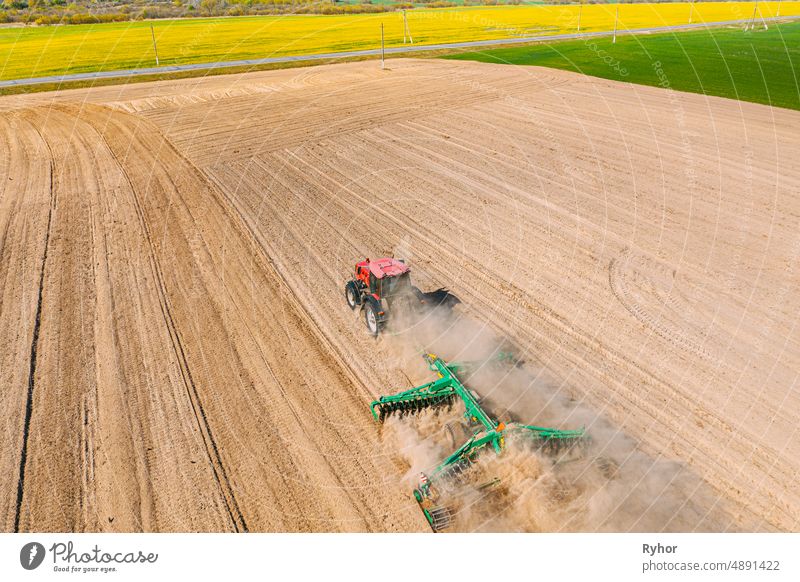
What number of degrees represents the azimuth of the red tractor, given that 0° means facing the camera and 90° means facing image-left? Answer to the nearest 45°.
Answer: approximately 135°

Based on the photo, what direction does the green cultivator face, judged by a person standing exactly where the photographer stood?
facing away from the viewer and to the left of the viewer

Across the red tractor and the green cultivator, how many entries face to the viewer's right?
0

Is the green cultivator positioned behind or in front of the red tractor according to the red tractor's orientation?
behind

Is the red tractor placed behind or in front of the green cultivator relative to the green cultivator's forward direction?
in front
